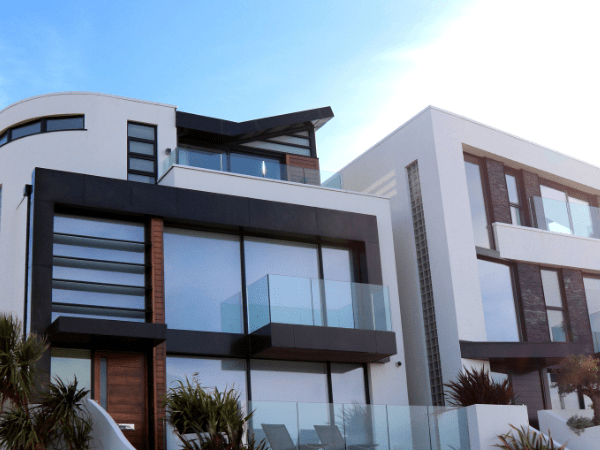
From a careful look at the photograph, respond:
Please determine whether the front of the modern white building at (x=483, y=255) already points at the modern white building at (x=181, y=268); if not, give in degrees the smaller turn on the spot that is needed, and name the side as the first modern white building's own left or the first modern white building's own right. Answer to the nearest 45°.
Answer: approximately 90° to the first modern white building's own right

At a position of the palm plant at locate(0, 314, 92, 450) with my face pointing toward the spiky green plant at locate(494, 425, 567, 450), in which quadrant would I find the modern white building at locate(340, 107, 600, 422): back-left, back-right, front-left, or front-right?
front-left

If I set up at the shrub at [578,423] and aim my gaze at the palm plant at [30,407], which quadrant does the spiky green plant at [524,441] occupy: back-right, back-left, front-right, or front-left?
front-left

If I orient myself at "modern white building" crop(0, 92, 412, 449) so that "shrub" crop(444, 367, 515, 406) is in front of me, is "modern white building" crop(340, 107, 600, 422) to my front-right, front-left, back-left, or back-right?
front-left
